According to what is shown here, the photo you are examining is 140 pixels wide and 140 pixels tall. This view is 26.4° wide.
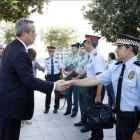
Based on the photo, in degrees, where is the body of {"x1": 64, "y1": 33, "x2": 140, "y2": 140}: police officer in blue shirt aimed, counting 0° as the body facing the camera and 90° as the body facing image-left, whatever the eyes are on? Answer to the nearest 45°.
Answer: approximately 45°

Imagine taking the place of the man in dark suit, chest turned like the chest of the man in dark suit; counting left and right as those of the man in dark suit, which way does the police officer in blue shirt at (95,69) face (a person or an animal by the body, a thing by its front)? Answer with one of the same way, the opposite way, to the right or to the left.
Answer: the opposite way

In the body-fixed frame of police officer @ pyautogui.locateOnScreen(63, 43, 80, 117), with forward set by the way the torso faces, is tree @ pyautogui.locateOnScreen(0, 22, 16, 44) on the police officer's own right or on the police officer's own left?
on the police officer's own right

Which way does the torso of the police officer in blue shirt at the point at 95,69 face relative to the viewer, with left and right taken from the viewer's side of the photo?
facing to the left of the viewer

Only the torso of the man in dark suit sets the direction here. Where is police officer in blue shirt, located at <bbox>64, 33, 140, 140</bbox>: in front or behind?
in front

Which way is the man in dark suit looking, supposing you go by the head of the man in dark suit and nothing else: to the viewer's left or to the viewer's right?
to the viewer's right

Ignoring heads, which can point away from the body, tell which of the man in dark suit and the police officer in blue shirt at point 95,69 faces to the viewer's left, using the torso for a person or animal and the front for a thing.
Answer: the police officer in blue shirt

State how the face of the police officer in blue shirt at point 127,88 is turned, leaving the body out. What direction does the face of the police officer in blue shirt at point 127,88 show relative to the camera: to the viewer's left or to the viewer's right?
to the viewer's left

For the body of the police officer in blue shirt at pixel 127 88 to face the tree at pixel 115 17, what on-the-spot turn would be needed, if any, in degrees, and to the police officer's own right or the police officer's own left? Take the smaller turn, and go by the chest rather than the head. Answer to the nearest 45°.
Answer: approximately 135° to the police officer's own right

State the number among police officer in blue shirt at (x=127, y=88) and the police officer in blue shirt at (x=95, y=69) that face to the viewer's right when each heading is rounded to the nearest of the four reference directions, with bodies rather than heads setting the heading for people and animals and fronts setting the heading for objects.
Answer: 0

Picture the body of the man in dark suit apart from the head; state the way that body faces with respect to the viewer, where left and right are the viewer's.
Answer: facing to the right of the viewer

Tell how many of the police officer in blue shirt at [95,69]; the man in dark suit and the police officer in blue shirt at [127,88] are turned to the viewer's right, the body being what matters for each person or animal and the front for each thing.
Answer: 1

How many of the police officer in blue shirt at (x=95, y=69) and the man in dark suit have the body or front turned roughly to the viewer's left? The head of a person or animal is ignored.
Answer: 1
